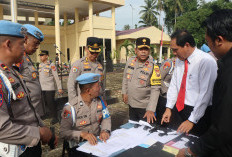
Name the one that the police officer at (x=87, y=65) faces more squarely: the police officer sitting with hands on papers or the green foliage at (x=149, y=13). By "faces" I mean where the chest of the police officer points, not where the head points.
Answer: the police officer sitting with hands on papers

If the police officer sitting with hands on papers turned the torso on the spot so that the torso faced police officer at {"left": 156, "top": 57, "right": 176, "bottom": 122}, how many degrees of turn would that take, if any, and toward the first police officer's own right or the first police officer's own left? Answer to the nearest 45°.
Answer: approximately 90° to the first police officer's own left

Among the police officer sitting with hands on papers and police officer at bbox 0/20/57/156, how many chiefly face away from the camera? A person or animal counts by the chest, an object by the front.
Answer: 0

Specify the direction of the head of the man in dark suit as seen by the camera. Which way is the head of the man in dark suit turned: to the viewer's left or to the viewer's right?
to the viewer's left

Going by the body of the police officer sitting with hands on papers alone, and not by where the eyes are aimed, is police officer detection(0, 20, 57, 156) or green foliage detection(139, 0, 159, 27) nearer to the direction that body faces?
the police officer

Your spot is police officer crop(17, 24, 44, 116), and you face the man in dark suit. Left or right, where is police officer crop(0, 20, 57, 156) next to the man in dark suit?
right

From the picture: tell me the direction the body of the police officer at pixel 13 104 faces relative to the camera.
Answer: to the viewer's right

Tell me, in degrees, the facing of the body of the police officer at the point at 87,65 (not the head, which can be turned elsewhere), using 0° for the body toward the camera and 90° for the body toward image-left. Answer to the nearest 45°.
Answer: approximately 315°
